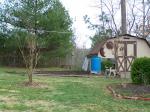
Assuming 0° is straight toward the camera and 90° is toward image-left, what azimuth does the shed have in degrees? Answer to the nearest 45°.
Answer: approximately 0°

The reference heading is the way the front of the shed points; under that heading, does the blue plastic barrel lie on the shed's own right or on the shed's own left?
on the shed's own right

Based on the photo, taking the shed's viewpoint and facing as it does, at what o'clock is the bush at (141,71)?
The bush is roughly at 12 o'clock from the shed.

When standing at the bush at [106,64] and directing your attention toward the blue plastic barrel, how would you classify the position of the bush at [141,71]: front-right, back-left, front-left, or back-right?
back-left

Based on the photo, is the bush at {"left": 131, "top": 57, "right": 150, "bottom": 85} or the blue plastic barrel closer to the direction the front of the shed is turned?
the bush
